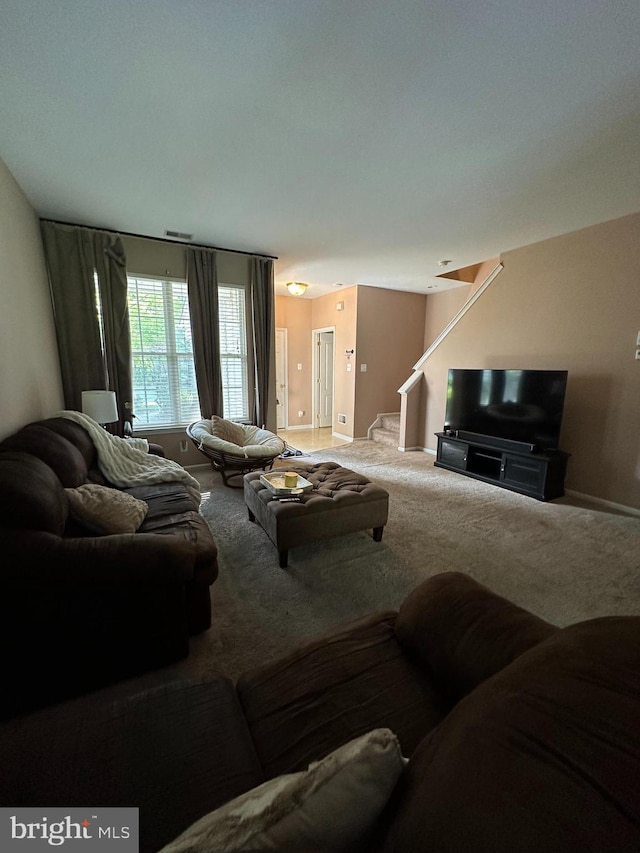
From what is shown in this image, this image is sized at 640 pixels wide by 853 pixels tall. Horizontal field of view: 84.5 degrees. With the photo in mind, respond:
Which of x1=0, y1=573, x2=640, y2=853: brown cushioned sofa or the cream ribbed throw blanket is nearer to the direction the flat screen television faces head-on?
the cream ribbed throw blanket

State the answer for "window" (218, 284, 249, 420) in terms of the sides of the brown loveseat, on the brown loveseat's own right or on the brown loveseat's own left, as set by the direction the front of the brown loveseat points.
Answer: on the brown loveseat's own left

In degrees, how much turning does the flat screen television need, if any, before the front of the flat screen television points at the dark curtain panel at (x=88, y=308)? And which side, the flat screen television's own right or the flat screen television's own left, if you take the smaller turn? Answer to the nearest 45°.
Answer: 0° — it already faces it

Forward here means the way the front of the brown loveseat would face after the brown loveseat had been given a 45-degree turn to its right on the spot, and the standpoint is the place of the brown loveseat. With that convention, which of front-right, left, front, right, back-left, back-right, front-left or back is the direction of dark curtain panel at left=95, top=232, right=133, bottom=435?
back-left

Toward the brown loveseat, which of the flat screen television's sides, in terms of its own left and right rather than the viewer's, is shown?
front

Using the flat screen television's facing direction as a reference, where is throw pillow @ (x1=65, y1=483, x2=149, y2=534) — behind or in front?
in front

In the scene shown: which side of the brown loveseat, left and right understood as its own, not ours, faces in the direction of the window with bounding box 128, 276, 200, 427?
left

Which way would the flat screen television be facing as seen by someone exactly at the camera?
facing the viewer and to the left of the viewer

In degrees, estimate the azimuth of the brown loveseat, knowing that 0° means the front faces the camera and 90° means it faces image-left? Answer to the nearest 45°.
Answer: approximately 270°

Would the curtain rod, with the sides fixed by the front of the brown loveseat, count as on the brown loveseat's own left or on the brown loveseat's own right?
on the brown loveseat's own left

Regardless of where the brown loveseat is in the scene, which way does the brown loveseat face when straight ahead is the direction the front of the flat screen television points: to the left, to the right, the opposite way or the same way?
the opposite way

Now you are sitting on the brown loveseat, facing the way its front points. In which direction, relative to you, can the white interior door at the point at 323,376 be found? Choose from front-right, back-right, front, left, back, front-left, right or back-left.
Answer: front-left

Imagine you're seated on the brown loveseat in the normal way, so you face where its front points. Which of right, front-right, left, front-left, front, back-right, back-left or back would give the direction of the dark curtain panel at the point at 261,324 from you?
front-left

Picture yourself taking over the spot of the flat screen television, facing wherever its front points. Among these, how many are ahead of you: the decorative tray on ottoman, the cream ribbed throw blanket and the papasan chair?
3
